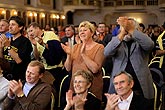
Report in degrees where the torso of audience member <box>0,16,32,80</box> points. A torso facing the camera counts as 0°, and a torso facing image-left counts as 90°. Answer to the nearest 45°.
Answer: approximately 45°

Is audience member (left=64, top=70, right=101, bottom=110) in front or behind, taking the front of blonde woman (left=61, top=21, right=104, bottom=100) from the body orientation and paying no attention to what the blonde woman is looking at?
in front

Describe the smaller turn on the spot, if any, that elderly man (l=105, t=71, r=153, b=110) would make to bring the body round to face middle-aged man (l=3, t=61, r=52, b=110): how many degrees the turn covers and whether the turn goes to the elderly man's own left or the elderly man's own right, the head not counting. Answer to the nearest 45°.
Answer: approximately 45° to the elderly man's own right

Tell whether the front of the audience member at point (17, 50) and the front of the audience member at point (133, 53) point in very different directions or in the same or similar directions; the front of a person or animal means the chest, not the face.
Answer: same or similar directions

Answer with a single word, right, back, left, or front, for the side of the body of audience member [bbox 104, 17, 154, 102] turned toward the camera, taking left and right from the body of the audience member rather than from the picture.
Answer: front

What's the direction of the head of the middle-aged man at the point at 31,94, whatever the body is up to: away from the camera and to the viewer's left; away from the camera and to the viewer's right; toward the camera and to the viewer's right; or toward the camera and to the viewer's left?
toward the camera and to the viewer's left

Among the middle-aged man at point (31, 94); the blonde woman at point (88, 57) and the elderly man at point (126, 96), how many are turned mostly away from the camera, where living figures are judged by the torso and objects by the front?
0

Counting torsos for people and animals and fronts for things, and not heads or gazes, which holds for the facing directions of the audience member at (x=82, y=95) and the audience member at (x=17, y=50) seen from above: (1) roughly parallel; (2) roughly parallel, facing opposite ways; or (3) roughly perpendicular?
roughly parallel

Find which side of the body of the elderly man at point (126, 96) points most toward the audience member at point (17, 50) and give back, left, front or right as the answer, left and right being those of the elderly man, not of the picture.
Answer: right

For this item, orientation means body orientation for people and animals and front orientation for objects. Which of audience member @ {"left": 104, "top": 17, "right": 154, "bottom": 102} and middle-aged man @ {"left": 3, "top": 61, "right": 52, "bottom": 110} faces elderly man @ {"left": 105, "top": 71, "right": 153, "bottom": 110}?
the audience member

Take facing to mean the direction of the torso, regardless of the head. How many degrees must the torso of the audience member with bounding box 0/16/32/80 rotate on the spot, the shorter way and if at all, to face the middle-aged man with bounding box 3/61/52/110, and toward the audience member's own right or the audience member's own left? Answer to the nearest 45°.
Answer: approximately 45° to the audience member's own left

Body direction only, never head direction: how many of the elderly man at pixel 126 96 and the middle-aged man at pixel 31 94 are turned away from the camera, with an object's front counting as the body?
0

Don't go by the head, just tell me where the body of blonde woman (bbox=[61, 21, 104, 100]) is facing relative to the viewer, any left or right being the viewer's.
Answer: facing the viewer and to the left of the viewer

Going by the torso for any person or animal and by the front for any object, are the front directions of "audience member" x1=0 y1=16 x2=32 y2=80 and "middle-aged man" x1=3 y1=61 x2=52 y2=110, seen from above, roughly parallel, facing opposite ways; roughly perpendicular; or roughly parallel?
roughly parallel

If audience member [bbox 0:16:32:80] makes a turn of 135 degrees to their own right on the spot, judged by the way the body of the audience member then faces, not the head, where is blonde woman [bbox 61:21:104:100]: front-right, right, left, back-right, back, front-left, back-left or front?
back-right

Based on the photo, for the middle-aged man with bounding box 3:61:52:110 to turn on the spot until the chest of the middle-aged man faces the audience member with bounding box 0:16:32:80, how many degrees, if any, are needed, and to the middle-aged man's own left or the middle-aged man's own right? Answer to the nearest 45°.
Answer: approximately 135° to the middle-aged man's own right

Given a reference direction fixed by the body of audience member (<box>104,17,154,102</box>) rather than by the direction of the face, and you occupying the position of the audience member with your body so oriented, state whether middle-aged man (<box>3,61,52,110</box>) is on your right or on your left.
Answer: on your right

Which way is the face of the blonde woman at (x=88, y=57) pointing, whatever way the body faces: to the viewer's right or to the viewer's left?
to the viewer's left
